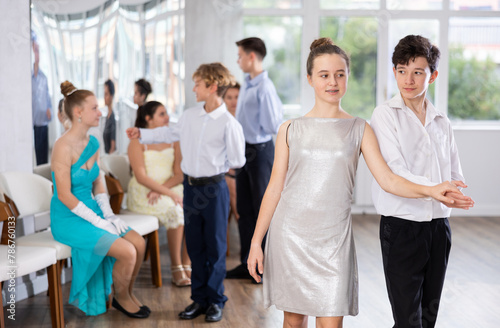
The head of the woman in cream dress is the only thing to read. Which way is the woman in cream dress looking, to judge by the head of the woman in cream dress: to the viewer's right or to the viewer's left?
to the viewer's right

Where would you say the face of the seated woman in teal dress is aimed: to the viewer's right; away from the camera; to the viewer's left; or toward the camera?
to the viewer's right

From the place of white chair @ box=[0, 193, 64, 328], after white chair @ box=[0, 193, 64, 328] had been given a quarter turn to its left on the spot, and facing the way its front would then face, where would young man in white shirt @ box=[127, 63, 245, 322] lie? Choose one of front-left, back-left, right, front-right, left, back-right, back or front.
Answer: front-right

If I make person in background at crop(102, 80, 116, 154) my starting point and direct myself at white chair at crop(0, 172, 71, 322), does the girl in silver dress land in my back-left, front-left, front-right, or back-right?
front-left

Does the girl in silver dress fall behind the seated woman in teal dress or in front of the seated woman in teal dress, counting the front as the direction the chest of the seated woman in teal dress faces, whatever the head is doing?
in front

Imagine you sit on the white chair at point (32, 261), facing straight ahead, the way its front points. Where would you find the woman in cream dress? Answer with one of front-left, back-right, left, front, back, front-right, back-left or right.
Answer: left

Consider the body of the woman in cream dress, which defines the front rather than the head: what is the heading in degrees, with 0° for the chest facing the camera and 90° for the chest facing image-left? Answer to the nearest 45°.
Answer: approximately 315°

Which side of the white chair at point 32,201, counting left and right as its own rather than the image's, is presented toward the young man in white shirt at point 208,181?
front

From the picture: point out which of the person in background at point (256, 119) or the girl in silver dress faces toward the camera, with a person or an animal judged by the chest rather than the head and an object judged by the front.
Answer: the girl in silver dress

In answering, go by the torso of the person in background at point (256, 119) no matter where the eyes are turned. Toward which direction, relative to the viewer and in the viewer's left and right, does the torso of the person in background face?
facing to the left of the viewer

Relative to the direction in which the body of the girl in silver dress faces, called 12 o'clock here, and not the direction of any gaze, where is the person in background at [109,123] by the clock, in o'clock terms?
The person in background is roughly at 5 o'clock from the girl in silver dress.

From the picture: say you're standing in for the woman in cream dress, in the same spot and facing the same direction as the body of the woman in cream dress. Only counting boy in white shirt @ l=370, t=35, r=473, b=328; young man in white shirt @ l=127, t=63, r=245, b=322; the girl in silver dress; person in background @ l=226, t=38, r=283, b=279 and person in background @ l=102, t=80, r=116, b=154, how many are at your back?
1

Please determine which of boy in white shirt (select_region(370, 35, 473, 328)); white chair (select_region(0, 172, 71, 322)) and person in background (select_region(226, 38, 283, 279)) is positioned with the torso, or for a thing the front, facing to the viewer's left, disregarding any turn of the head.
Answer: the person in background

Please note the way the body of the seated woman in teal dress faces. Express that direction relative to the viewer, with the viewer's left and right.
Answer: facing the viewer and to the right of the viewer

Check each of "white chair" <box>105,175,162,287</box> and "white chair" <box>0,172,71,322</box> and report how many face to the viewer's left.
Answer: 0

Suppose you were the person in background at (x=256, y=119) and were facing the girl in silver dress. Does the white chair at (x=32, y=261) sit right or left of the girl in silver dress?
right

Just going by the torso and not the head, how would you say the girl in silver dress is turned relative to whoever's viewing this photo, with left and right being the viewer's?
facing the viewer

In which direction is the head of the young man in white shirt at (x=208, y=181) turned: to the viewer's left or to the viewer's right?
to the viewer's left
